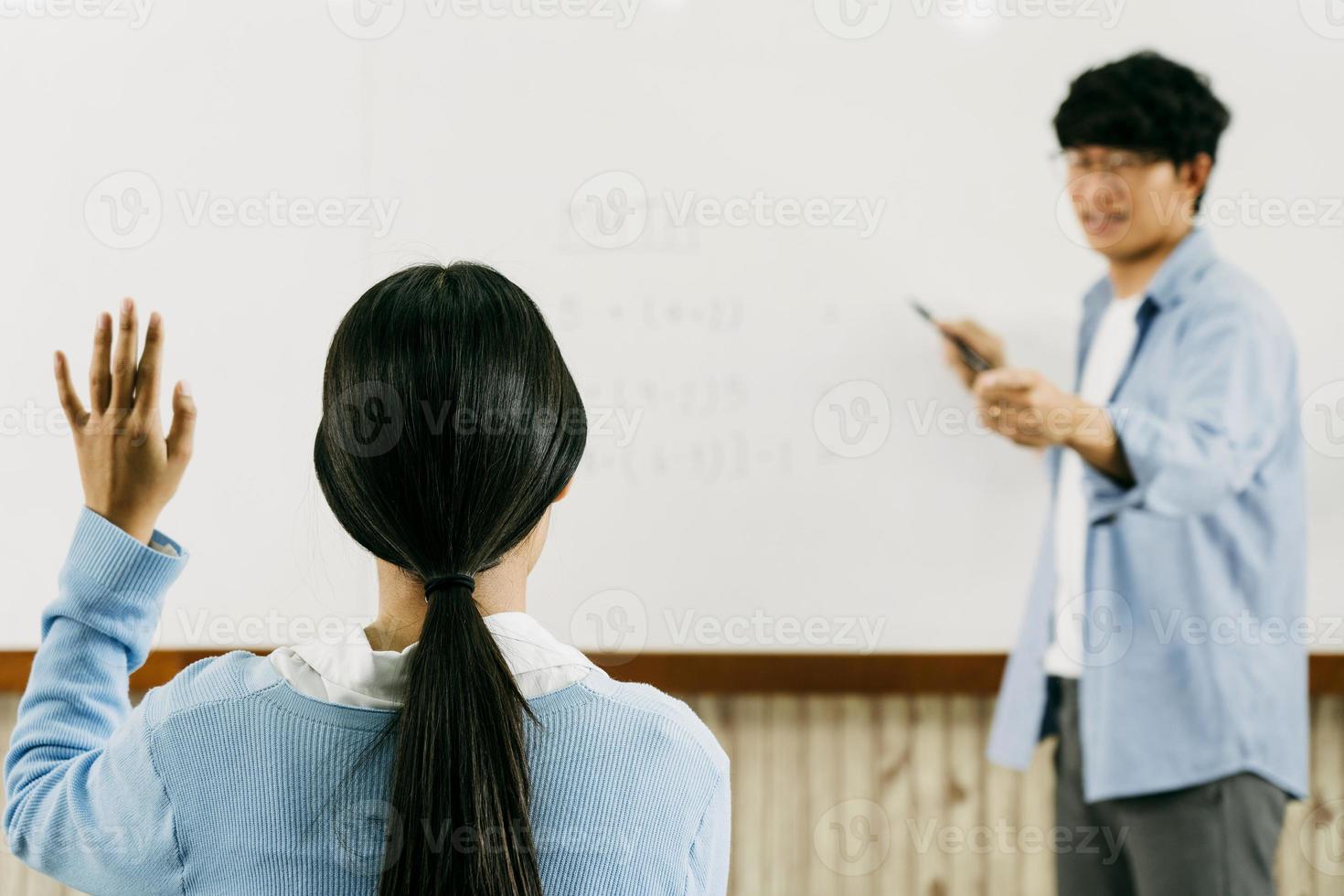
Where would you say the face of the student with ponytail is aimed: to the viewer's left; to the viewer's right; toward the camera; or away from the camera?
away from the camera

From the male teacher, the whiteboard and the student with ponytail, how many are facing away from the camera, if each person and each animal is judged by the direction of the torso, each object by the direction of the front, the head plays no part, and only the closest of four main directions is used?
1

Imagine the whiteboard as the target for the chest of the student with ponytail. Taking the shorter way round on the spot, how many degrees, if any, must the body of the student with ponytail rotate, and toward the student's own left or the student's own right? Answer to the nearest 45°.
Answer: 0° — they already face it

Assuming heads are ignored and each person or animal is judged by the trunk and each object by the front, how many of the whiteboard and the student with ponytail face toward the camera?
1

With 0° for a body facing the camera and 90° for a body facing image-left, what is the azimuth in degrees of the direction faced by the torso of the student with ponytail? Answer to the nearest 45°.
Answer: approximately 180°

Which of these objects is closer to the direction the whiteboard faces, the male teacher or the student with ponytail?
the student with ponytail

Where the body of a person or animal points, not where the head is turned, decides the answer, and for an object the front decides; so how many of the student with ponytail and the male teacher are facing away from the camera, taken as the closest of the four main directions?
1

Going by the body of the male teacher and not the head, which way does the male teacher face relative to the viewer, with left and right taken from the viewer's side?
facing the viewer and to the left of the viewer

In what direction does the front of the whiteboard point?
toward the camera

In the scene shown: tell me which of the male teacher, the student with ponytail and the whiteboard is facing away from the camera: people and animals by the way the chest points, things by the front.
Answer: the student with ponytail

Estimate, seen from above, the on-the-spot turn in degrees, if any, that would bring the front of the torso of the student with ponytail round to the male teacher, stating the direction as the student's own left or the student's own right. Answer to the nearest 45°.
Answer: approximately 45° to the student's own right

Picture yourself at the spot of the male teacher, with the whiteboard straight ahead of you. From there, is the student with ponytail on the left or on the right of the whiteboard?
left

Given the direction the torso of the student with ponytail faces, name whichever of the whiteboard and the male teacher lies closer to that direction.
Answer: the whiteboard

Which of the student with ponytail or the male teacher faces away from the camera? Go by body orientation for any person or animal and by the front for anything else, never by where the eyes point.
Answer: the student with ponytail

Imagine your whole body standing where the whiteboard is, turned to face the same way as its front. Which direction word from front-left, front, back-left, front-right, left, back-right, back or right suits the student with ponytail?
front

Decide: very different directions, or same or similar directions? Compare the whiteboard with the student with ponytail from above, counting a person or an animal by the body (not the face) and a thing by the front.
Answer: very different directions
